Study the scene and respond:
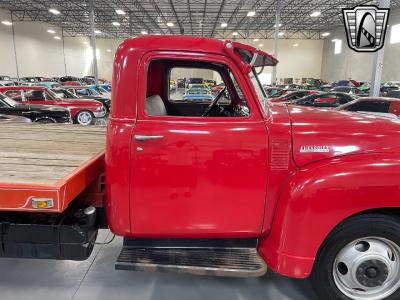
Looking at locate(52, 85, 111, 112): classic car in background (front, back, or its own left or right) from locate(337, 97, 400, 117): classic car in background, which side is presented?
front

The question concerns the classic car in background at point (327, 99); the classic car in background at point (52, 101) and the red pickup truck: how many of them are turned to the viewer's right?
2

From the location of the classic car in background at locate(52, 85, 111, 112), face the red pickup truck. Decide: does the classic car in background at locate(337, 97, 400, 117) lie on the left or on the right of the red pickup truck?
left

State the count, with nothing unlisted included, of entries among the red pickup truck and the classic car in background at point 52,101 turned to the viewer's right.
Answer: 2

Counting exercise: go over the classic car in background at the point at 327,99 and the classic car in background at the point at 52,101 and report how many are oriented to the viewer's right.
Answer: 1

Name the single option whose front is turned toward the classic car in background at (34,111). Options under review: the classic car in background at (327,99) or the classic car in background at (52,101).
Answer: the classic car in background at (327,99)

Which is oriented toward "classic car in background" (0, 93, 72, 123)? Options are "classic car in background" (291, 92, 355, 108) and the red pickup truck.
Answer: "classic car in background" (291, 92, 355, 108)

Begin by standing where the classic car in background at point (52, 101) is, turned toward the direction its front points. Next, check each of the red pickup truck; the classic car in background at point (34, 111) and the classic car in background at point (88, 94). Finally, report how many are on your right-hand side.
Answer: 2

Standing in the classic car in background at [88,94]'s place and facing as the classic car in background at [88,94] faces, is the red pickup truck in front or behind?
in front

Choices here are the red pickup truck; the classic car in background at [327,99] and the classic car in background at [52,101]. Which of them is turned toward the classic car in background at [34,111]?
the classic car in background at [327,99]

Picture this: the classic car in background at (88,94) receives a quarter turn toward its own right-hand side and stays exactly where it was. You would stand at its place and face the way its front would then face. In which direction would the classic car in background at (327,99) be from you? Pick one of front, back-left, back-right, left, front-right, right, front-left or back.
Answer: left

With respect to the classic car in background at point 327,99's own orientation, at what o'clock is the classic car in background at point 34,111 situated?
the classic car in background at point 34,111 is roughly at 12 o'clock from the classic car in background at point 327,99.

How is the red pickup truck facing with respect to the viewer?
to the viewer's right

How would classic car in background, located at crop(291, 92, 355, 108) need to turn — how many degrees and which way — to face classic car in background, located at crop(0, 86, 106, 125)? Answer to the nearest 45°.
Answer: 0° — it already faces it

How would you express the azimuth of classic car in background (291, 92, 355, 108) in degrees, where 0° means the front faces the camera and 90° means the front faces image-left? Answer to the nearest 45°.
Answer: approximately 45°

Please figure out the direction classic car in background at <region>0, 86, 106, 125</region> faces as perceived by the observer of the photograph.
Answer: facing to the right of the viewer
